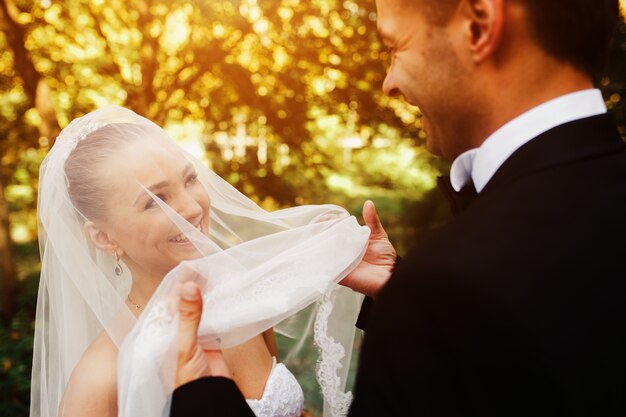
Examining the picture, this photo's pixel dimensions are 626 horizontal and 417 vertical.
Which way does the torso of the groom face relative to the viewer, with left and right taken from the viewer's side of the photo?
facing away from the viewer and to the left of the viewer

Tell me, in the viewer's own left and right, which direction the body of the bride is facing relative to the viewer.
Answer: facing the viewer and to the right of the viewer

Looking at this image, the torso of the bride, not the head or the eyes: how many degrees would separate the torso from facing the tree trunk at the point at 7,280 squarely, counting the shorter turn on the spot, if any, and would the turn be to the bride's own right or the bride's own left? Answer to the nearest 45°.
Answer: approximately 180°

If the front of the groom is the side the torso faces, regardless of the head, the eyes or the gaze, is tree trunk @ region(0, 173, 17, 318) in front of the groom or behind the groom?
in front

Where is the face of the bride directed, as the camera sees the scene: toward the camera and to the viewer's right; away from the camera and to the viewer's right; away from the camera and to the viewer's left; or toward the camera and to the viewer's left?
toward the camera and to the viewer's right

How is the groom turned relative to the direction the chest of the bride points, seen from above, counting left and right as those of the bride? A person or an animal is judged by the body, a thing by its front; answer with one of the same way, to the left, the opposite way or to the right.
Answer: the opposite way

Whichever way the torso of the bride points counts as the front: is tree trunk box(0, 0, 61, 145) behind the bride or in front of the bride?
behind

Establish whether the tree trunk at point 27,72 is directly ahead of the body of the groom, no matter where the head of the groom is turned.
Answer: yes

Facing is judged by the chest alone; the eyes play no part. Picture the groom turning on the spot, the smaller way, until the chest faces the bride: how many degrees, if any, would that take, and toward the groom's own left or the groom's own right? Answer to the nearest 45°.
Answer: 0° — they already face them
